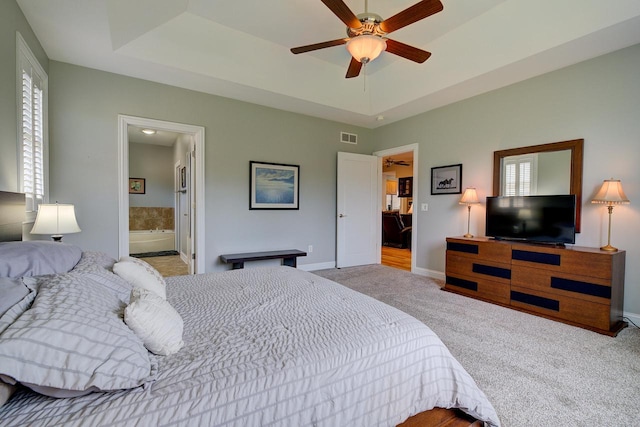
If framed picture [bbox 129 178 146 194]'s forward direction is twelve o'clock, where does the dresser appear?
The dresser is roughly at 11 o'clock from the framed picture.

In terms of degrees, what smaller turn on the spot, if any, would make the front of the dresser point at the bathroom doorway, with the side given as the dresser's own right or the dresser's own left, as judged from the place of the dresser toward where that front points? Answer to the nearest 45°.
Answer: approximately 45° to the dresser's own right

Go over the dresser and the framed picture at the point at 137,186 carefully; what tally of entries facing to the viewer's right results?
0

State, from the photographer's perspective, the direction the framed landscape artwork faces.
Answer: facing the viewer and to the right of the viewer

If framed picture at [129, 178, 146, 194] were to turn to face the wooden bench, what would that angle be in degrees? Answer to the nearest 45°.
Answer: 0° — it already faces it

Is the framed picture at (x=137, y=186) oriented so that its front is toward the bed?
yes

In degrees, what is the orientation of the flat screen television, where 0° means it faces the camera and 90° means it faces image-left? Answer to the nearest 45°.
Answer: approximately 45°

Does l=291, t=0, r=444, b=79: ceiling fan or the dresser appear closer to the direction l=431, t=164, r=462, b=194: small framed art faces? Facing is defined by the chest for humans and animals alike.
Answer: the ceiling fan

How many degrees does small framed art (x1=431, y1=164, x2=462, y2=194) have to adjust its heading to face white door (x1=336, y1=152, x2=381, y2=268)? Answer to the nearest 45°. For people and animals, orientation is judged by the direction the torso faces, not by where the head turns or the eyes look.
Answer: approximately 45° to its right

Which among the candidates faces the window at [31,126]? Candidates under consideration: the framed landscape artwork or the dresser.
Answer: the dresser

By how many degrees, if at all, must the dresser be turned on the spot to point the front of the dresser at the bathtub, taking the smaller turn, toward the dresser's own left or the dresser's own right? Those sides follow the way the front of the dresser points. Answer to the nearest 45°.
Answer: approximately 45° to the dresser's own right

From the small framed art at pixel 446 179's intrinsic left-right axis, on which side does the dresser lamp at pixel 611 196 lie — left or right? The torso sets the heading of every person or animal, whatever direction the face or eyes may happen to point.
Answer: on its left

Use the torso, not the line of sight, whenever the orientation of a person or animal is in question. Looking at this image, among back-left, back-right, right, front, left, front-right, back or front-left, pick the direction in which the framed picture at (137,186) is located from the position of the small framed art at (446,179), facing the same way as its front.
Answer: front-right

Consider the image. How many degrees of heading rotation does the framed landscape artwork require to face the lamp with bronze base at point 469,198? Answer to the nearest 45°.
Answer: approximately 45° to its left
